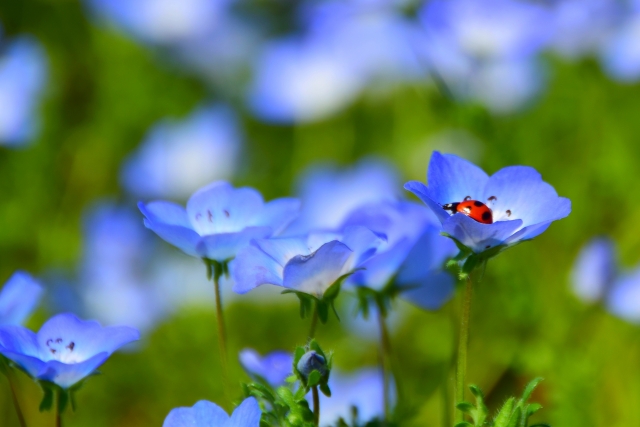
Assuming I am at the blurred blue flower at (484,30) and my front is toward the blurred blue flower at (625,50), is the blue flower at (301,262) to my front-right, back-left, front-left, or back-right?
back-right

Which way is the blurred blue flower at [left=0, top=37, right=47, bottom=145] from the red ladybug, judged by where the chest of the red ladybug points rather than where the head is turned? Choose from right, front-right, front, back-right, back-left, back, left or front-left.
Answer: front-right

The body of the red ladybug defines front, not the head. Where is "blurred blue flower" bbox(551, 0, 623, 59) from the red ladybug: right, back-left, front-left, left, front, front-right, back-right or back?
right

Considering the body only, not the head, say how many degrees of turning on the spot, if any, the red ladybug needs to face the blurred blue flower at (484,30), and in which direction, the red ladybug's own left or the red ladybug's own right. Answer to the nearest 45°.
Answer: approximately 90° to the red ladybug's own right

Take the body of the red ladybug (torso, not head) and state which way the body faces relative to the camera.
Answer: to the viewer's left

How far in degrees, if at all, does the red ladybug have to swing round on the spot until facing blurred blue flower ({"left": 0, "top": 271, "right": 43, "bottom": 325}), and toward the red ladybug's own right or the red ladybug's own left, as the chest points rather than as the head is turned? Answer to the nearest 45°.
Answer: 0° — it already faces it
